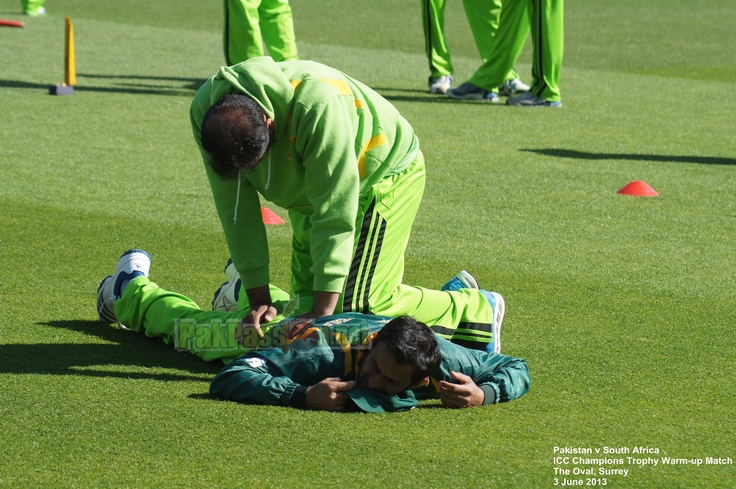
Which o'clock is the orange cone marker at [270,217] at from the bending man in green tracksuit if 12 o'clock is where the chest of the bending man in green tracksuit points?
The orange cone marker is roughly at 4 o'clock from the bending man in green tracksuit.

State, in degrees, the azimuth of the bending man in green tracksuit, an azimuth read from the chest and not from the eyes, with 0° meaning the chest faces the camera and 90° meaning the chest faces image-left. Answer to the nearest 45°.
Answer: approximately 45°

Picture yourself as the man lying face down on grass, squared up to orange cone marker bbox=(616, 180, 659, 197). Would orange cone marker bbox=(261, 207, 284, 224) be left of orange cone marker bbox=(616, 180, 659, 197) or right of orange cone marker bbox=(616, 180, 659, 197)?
left

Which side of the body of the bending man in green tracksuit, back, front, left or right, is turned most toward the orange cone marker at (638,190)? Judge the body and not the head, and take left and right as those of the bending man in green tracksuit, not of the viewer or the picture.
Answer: back
